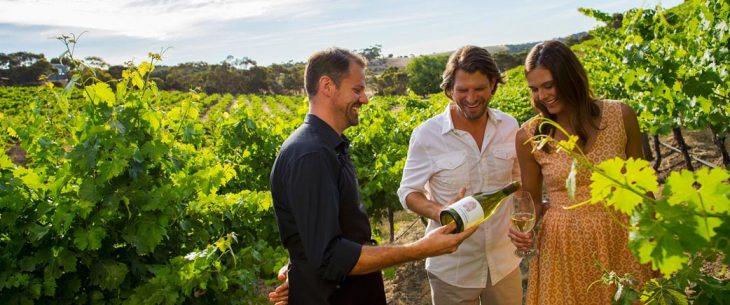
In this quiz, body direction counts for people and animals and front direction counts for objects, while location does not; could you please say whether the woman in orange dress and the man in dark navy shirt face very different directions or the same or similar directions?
very different directions

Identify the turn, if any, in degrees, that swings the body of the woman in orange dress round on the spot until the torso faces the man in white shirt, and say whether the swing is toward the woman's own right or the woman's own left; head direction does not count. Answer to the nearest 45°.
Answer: approximately 90° to the woman's own right

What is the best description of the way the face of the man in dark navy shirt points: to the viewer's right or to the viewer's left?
to the viewer's right

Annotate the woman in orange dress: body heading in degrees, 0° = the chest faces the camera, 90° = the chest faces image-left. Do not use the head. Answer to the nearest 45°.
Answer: approximately 45°

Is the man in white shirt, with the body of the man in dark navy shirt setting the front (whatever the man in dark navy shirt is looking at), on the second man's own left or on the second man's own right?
on the second man's own left

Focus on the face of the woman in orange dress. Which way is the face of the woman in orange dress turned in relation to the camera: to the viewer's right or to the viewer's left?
to the viewer's left

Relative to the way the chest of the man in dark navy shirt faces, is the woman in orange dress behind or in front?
in front

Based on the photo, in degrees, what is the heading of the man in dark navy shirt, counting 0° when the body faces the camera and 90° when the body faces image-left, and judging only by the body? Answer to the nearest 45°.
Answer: approximately 270°

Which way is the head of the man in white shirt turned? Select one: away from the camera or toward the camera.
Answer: toward the camera

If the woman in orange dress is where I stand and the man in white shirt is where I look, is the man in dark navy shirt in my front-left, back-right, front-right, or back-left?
front-left

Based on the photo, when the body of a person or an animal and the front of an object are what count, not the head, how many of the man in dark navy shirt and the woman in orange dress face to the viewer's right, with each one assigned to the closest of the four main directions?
1

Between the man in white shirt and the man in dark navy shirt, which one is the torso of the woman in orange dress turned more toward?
the man in dark navy shirt
